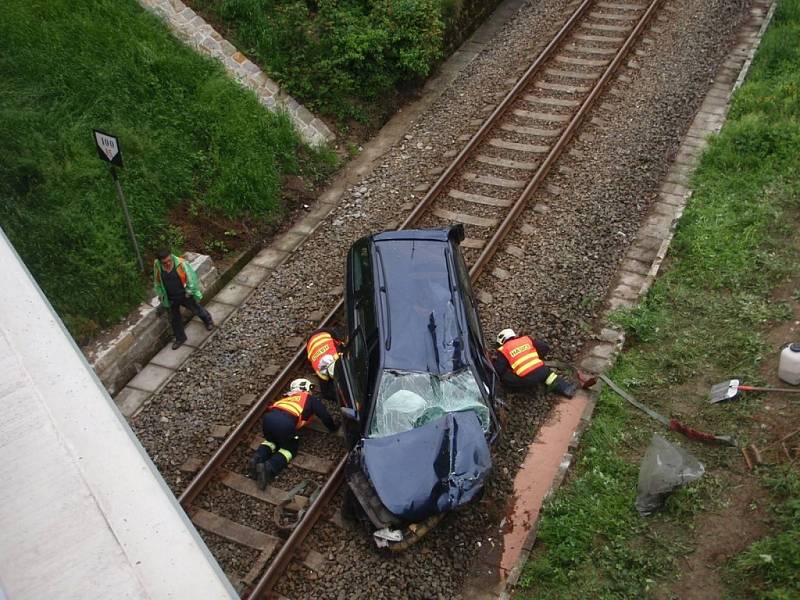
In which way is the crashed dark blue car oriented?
toward the camera

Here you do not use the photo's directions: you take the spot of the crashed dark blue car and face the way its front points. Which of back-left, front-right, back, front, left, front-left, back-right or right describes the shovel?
left

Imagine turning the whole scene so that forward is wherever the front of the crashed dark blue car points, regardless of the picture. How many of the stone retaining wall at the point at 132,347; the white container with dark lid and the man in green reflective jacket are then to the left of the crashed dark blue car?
1

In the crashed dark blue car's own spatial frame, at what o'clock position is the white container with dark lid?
The white container with dark lid is roughly at 9 o'clock from the crashed dark blue car.

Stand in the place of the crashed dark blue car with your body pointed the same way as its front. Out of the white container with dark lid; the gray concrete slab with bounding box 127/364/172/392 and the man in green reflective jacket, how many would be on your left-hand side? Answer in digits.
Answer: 1

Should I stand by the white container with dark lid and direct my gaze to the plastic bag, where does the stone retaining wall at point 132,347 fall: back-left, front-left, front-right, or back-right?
front-right

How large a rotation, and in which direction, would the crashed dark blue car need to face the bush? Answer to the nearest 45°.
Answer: approximately 180°

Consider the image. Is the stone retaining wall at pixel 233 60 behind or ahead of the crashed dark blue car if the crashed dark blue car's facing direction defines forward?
behind

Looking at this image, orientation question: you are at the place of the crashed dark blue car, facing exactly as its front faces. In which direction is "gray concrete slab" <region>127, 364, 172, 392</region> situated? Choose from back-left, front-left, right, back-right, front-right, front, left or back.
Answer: back-right

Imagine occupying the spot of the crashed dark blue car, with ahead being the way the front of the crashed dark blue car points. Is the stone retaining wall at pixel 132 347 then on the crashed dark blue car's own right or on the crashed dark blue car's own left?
on the crashed dark blue car's own right

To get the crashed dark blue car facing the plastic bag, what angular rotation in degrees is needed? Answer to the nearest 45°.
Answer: approximately 45° to its left

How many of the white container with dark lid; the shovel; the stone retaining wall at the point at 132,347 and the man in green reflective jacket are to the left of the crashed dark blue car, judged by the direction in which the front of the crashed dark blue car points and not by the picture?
2

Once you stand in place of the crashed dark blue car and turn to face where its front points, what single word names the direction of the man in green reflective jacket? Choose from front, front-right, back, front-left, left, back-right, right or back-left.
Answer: back-right

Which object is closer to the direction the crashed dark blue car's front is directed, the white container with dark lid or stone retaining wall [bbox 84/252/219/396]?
the white container with dark lid
